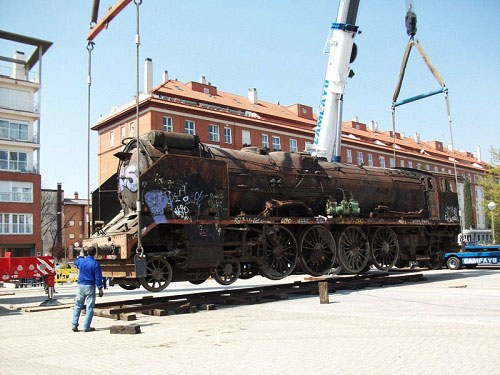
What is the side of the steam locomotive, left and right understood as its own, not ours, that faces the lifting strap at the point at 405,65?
back

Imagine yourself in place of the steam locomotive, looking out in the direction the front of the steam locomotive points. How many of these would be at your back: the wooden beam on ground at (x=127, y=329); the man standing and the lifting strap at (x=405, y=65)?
1

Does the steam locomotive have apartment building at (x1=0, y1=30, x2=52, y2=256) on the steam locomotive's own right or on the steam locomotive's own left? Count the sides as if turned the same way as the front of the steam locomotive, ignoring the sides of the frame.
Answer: on the steam locomotive's own right

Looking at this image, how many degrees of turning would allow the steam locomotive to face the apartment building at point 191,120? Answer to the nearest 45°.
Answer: approximately 135° to its right

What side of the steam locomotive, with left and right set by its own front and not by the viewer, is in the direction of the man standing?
front

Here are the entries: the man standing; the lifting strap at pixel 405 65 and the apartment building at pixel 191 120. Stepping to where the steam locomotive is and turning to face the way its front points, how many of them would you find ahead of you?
1

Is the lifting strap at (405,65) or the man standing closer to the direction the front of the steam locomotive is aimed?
the man standing

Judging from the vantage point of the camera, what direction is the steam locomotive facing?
facing the viewer and to the left of the viewer

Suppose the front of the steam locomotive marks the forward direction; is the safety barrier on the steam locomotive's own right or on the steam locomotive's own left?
on the steam locomotive's own right

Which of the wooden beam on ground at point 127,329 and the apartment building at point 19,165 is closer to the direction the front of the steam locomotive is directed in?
the wooden beam on ground
